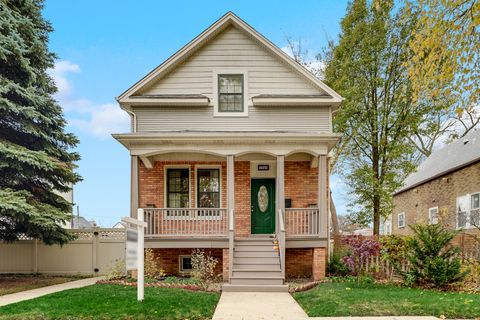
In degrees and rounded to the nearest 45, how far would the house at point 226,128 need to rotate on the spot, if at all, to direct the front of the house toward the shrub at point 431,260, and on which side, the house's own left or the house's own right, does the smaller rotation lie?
approximately 45° to the house's own left

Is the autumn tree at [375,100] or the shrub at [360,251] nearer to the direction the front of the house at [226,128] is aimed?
the shrub

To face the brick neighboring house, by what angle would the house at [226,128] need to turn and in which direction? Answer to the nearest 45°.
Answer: approximately 135° to its left

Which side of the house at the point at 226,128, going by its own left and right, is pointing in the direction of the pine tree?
right

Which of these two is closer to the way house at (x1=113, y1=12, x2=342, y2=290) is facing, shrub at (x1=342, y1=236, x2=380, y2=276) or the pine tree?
the shrub

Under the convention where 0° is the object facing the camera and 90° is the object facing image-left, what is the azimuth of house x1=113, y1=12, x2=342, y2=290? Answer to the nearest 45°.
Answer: approximately 0°
